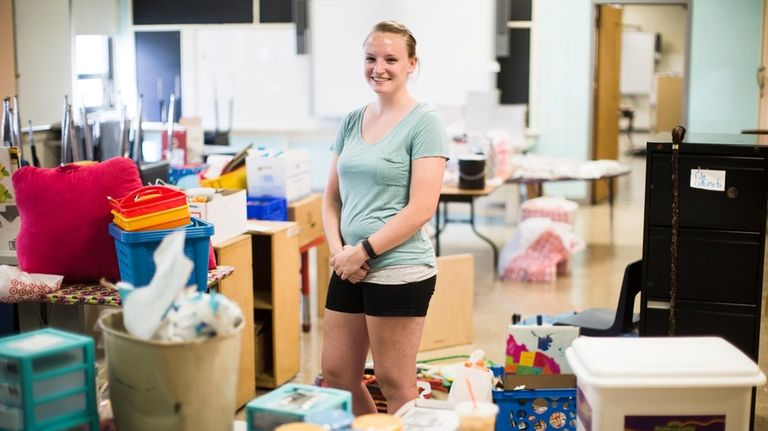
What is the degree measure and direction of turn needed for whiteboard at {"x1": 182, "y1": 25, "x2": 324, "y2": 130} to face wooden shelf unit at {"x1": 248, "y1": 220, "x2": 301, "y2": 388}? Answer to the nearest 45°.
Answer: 0° — it already faces it

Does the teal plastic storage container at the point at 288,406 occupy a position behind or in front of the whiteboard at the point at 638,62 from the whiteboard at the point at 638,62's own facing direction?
in front

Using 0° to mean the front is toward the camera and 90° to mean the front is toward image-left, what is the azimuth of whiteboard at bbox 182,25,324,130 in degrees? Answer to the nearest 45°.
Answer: approximately 0°

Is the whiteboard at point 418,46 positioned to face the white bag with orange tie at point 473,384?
yes

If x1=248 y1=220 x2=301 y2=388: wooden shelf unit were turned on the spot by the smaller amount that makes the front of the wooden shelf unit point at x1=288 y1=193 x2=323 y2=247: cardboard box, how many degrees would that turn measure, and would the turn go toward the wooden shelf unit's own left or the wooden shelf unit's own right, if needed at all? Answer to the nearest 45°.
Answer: approximately 135° to the wooden shelf unit's own right

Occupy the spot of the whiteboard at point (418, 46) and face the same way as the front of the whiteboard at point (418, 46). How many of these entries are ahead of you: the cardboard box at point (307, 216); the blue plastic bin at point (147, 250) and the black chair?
3

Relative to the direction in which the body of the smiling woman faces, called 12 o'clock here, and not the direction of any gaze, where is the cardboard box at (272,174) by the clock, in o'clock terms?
The cardboard box is roughly at 4 o'clock from the smiling woman.

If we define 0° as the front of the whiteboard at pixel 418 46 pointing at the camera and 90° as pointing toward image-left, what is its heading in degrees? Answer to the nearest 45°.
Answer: approximately 0°

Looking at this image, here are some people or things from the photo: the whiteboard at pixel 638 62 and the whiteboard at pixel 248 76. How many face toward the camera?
2

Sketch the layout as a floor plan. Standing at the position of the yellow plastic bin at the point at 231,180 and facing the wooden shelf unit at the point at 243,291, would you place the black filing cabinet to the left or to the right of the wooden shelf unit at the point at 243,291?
left

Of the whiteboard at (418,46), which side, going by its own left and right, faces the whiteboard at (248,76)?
right
